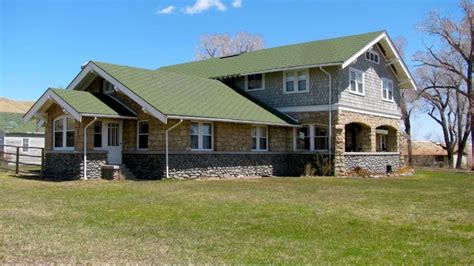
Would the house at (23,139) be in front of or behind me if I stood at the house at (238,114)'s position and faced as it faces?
behind
